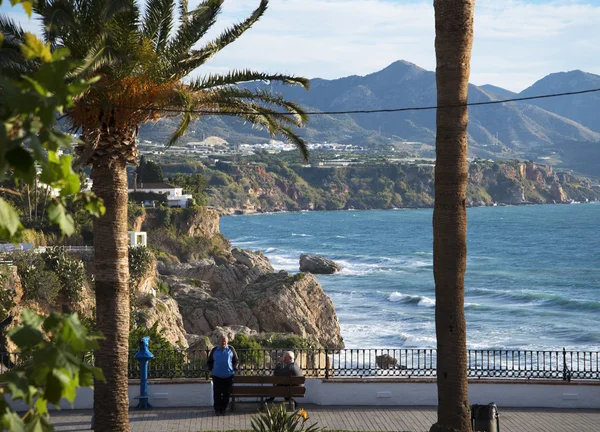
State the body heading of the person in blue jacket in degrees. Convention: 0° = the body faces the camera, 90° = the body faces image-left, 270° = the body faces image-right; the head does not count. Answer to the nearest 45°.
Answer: approximately 0°

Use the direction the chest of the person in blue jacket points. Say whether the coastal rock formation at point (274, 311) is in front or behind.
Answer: behind

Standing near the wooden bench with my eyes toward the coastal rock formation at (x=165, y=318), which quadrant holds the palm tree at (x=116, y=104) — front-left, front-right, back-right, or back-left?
back-left

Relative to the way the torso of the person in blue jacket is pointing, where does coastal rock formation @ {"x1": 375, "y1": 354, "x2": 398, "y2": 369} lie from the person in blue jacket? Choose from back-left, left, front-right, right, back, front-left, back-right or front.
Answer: back-left

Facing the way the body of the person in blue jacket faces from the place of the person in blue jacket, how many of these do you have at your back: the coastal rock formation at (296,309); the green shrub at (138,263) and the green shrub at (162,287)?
3

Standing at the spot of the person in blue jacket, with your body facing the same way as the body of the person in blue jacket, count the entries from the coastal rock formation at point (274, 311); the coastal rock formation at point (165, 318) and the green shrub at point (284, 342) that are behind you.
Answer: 3

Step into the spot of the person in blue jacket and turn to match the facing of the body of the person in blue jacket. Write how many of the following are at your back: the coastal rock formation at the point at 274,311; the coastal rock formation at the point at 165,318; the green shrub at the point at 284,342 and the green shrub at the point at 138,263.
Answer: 4

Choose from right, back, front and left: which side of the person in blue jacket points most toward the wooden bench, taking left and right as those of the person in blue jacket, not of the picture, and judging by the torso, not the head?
left

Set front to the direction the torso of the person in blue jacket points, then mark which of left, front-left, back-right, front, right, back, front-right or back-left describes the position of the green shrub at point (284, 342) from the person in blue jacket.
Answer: back

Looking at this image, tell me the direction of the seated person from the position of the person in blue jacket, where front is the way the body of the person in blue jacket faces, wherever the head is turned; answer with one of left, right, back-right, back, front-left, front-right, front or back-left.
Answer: left
